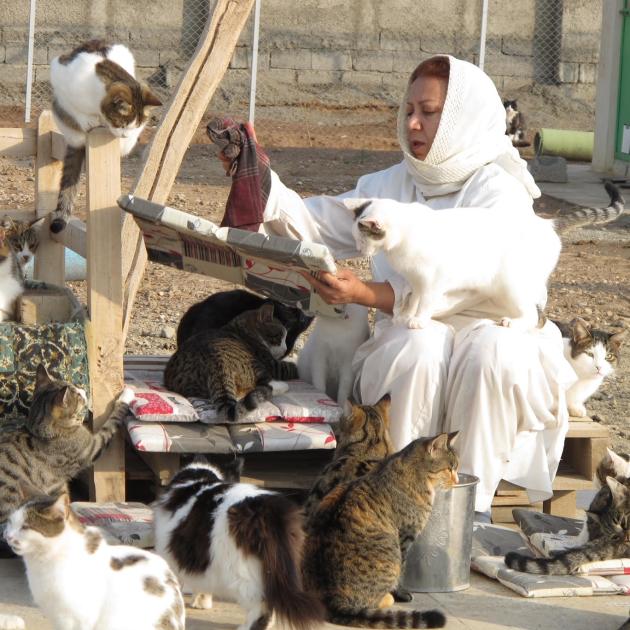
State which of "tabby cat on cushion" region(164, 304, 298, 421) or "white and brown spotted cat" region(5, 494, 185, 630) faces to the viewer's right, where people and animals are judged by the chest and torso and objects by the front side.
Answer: the tabby cat on cushion

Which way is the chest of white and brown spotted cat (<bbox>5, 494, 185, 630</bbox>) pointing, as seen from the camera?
to the viewer's left

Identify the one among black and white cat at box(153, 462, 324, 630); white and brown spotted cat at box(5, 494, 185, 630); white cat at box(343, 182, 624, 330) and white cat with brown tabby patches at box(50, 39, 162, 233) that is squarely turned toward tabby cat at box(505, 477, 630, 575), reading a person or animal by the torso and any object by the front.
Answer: white cat with brown tabby patches at box(50, 39, 162, 233)

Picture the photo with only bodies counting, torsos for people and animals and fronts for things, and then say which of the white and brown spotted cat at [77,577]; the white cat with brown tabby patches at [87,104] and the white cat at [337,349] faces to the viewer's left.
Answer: the white and brown spotted cat at [77,577]

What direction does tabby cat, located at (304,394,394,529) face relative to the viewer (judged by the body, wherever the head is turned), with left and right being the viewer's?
facing away from the viewer and to the right of the viewer

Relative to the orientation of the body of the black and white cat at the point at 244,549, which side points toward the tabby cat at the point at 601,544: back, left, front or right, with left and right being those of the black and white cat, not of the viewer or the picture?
right

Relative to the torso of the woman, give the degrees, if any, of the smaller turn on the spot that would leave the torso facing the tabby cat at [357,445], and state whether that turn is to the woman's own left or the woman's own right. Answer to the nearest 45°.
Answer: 0° — they already face it

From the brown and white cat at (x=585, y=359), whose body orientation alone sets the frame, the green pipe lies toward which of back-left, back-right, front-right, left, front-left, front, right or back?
back-left

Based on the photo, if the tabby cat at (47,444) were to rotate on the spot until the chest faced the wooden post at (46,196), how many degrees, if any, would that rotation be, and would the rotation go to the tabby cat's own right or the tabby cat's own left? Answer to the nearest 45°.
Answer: approximately 45° to the tabby cat's own left

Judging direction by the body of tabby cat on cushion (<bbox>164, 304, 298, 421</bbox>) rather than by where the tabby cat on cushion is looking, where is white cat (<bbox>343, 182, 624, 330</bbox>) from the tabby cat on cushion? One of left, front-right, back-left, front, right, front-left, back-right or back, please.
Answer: front

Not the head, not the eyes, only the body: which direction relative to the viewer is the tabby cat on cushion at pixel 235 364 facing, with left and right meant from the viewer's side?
facing to the right of the viewer

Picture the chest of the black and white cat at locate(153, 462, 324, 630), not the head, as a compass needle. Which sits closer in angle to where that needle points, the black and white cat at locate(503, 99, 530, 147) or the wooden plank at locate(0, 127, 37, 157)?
the wooden plank

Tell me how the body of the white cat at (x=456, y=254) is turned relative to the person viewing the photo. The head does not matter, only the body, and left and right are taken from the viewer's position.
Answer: facing to the left of the viewer
